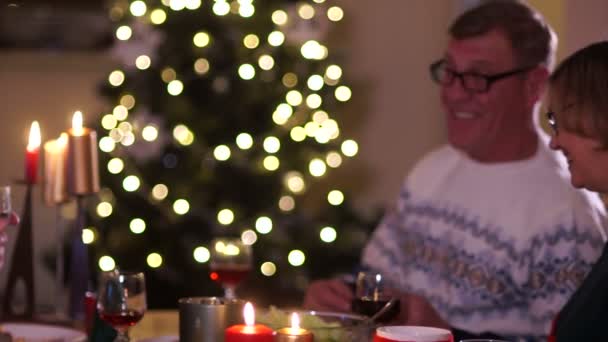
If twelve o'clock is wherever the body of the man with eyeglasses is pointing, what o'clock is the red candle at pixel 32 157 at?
The red candle is roughly at 1 o'clock from the man with eyeglasses.

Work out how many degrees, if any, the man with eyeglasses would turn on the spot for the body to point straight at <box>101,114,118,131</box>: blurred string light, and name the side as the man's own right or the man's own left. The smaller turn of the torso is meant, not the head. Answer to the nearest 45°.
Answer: approximately 90° to the man's own right

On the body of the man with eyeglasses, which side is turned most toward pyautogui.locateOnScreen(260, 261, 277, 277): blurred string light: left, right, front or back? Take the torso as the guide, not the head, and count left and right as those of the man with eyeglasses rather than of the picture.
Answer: right

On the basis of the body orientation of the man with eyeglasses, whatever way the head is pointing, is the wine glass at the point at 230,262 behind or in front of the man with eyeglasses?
in front

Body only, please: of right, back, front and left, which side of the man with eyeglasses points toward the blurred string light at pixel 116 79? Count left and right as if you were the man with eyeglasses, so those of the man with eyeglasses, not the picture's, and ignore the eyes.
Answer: right

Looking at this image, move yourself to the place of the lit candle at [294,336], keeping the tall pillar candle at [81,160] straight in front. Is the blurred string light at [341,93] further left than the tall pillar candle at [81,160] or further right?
right

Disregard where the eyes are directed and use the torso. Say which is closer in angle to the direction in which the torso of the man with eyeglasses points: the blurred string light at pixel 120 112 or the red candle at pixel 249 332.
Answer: the red candle

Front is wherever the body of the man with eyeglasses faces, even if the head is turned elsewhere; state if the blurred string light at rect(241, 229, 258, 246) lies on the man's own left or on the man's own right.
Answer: on the man's own right

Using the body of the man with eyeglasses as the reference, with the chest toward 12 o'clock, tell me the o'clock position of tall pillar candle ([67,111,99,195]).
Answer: The tall pillar candle is roughly at 1 o'clock from the man with eyeglasses.

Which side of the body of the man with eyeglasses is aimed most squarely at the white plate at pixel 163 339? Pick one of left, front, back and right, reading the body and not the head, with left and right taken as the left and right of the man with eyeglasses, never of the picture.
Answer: front

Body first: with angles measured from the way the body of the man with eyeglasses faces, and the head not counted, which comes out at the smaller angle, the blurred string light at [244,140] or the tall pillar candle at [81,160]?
the tall pillar candle

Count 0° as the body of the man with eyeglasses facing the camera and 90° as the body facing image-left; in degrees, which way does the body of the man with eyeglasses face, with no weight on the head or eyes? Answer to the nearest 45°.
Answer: approximately 45°

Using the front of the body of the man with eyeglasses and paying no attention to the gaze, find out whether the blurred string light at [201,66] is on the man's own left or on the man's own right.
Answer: on the man's own right
